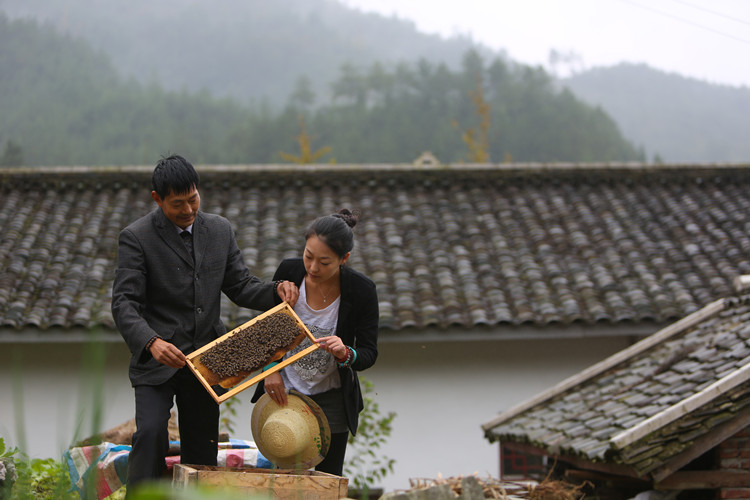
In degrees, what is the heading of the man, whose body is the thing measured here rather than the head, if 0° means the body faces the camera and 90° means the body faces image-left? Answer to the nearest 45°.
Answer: approximately 315°

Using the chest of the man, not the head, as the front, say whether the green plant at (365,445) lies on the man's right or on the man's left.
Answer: on the man's left

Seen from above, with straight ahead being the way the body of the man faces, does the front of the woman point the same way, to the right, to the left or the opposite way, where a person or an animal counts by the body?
to the right

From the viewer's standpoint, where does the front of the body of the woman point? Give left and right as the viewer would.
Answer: facing the viewer and to the left of the viewer

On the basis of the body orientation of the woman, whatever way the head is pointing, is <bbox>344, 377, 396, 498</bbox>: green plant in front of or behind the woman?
behind

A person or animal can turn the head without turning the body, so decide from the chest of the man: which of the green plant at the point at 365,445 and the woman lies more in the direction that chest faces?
the woman

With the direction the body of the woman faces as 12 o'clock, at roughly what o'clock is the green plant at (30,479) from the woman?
The green plant is roughly at 1 o'clock from the woman.
